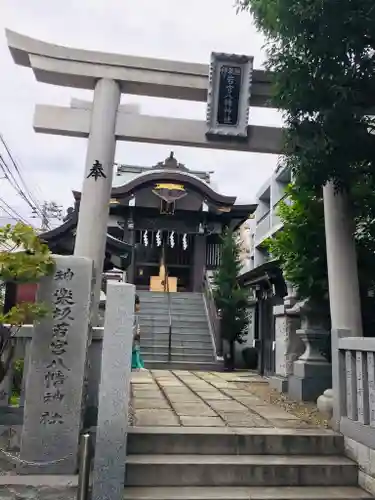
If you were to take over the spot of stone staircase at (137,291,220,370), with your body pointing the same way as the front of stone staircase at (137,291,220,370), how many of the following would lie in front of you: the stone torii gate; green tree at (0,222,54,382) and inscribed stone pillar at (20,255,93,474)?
3

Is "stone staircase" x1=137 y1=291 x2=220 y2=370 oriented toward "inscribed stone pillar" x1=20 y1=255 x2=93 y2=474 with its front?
yes

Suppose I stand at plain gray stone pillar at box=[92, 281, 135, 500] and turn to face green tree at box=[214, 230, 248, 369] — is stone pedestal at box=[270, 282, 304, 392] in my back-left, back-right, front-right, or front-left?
front-right

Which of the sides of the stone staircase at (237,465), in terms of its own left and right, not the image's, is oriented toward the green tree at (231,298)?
back

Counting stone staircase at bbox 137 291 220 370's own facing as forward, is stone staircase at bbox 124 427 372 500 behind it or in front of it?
in front

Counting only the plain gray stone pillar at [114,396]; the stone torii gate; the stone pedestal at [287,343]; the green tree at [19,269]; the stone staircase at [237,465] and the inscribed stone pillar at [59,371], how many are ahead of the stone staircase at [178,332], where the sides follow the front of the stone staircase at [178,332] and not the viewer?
6

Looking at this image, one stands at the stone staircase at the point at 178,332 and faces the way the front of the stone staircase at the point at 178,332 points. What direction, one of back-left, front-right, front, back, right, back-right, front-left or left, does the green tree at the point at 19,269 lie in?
front

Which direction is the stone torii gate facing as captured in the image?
toward the camera

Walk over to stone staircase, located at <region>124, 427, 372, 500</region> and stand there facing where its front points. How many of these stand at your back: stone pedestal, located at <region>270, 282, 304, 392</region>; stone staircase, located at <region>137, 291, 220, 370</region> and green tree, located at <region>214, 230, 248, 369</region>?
3

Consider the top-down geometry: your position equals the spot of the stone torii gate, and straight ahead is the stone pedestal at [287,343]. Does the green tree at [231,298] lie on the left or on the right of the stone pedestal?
left

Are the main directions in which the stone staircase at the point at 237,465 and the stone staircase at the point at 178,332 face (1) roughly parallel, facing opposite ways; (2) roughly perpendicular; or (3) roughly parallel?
roughly parallel

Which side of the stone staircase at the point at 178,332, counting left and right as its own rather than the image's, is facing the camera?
front

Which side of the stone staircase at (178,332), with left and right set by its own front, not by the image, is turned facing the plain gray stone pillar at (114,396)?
front

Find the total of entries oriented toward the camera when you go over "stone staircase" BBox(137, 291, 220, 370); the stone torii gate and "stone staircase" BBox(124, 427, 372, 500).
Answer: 3
